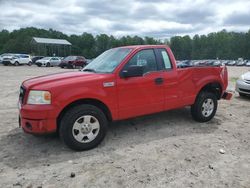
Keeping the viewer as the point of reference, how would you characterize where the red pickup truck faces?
facing the viewer and to the left of the viewer

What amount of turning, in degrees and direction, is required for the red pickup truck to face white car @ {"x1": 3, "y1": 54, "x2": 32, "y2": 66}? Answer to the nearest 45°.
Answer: approximately 90° to its right

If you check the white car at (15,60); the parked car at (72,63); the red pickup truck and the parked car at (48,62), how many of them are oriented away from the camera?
0

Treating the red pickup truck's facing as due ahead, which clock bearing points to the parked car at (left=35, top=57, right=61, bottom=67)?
The parked car is roughly at 4 o'clock from the red pickup truck.

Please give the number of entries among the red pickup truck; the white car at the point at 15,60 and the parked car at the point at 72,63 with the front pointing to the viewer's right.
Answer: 0

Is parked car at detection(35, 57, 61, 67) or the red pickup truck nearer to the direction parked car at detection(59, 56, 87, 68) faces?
the red pickup truck

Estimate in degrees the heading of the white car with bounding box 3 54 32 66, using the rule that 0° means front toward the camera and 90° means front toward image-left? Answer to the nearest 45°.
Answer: approximately 45°

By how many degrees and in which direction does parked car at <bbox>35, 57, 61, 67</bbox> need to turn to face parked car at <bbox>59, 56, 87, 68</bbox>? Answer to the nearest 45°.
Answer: approximately 45° to its left

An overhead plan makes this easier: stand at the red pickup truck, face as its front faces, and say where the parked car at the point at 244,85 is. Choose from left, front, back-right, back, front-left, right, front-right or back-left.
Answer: back

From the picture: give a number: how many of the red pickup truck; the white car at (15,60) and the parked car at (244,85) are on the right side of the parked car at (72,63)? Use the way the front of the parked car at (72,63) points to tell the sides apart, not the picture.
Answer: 1

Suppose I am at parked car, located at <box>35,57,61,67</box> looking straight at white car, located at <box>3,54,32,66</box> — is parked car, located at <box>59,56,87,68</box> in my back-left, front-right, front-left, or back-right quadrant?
back-left

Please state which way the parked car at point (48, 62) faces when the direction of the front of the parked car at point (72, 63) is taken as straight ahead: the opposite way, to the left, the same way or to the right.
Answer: the same way
